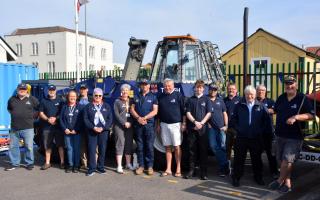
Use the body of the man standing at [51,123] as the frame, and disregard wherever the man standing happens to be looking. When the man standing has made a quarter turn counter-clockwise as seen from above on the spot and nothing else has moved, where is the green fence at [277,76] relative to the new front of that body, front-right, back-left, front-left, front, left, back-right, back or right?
front

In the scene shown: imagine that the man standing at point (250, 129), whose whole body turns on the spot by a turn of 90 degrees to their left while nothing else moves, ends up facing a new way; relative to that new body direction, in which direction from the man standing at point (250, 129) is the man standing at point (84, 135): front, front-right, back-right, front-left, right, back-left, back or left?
back

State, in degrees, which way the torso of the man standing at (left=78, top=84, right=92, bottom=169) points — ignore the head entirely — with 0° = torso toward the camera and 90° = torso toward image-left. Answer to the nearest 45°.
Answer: approximately 0°

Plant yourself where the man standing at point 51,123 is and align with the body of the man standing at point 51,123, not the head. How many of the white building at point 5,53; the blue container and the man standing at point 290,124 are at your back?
2

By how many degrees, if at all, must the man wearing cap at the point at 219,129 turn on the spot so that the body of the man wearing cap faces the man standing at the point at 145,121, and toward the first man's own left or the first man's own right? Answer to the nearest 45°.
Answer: approximately 90° to the first man's own right

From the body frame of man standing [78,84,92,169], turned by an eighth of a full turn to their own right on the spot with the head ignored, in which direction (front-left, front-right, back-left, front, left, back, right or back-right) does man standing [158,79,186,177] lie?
left

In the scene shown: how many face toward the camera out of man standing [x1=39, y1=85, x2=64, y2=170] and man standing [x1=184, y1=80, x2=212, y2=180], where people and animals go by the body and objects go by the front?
2

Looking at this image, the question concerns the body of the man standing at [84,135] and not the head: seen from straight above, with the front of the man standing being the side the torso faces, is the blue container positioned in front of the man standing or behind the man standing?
behind

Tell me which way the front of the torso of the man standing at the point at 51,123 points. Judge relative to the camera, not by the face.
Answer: toward the camera

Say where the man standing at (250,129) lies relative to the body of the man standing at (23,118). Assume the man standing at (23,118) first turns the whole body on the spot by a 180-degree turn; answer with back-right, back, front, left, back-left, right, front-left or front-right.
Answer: back-right

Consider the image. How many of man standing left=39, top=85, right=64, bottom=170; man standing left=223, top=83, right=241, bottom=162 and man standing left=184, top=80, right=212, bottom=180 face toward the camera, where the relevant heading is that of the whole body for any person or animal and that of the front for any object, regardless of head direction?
3

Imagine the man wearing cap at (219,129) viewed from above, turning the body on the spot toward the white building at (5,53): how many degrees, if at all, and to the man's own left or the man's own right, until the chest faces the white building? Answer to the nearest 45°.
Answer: approximately 135° to the man's own right

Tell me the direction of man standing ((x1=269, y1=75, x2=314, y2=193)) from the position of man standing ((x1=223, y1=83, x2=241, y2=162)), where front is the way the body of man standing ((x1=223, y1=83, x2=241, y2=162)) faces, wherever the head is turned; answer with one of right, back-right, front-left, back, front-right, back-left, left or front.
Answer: front-left

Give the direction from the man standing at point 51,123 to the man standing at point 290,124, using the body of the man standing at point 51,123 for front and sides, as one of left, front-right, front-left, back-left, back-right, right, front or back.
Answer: front-left

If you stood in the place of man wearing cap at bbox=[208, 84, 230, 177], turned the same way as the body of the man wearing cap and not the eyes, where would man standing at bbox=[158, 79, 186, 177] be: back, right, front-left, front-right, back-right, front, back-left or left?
right

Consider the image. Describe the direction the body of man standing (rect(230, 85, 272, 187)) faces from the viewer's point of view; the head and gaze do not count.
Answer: toward the camera
